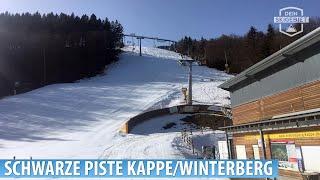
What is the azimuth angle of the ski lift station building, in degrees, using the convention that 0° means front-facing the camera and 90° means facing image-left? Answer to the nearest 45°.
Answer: approximately 45°
